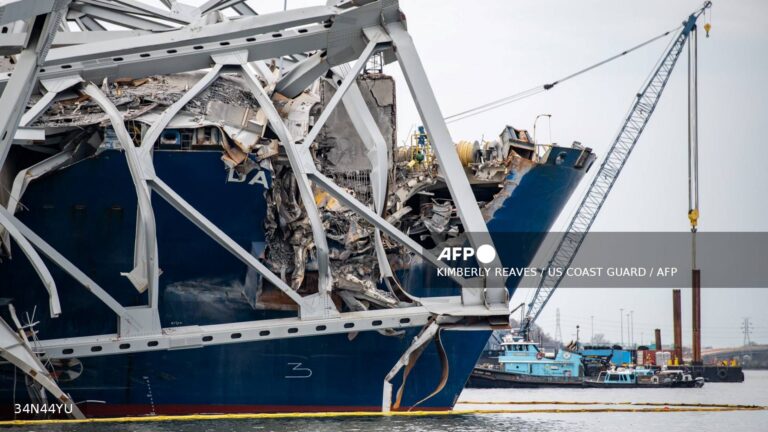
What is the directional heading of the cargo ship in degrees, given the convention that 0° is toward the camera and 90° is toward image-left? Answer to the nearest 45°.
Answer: approximately 270°
